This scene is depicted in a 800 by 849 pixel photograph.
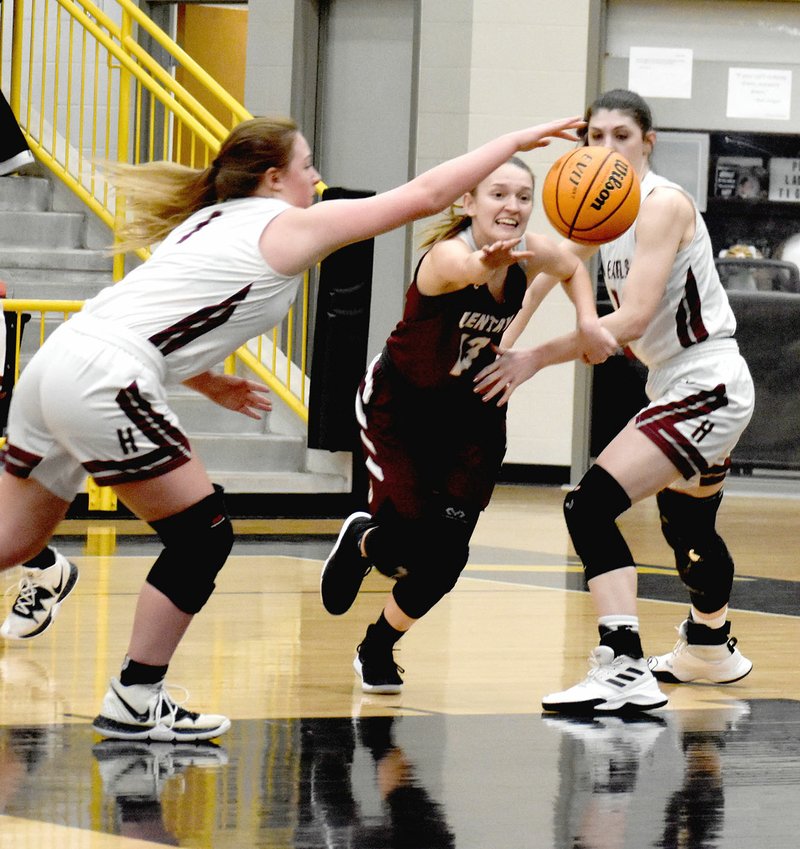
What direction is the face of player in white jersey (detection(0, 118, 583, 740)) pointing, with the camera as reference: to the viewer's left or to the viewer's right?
to the viewer's right

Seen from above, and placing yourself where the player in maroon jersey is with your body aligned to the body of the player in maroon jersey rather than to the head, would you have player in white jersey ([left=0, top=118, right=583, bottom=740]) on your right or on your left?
on your right
